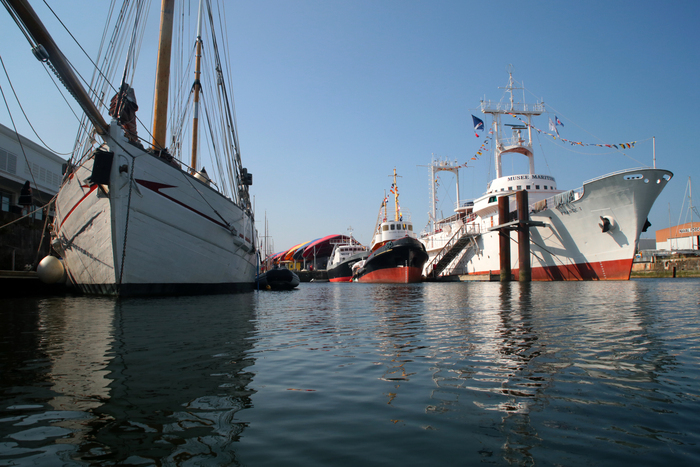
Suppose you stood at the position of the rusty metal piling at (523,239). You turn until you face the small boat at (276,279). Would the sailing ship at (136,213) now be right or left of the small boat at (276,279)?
left

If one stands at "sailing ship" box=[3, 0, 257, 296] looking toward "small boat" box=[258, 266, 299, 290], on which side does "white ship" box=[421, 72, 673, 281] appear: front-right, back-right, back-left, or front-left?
front-right

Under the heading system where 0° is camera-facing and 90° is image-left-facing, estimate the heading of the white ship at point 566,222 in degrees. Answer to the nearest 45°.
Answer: approximately 315°

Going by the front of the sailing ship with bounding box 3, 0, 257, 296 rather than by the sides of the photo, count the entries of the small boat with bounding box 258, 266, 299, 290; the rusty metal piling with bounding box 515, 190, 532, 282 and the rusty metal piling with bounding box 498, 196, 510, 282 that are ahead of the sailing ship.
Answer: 0

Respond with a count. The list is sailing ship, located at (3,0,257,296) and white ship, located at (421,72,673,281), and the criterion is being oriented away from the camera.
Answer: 0

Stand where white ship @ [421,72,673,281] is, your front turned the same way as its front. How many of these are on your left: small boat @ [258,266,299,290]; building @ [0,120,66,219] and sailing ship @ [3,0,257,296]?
0

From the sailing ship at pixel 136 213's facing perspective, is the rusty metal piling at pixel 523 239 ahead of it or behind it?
behind

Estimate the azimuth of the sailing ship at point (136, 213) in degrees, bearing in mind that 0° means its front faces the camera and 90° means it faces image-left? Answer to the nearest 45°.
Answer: approximately 45°

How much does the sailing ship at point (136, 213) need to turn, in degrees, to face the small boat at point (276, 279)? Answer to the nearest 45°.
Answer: approximately 180°

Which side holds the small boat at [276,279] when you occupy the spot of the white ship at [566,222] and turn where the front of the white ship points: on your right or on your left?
on your right

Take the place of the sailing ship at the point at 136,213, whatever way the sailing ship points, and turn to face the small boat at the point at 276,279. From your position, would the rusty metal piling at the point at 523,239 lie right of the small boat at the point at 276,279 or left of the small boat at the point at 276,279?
right
